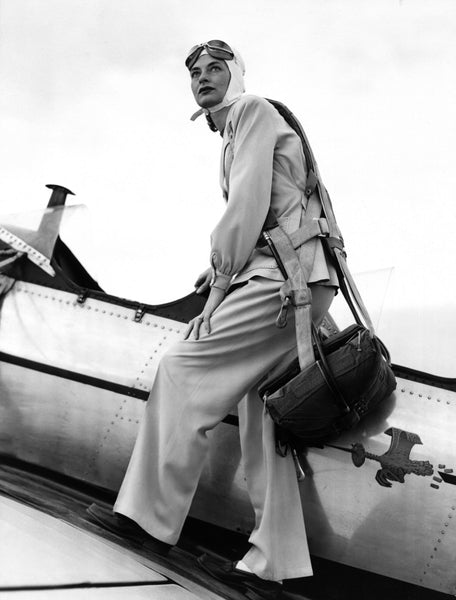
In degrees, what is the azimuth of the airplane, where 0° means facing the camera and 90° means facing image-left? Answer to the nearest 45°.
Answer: approximately 90°

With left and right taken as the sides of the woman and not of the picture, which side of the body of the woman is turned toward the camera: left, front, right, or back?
left
